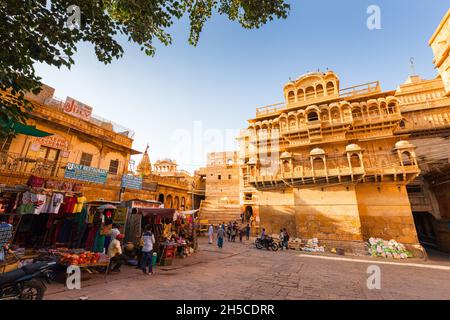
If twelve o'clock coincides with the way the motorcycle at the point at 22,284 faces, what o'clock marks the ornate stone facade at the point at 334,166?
The ornate stone facade is roughly at 6 o'clock from the motorcycle.

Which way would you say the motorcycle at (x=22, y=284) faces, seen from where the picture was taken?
facing to the left of the viewer

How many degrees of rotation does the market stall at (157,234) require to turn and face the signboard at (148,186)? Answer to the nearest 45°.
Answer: approximately 135° to its left

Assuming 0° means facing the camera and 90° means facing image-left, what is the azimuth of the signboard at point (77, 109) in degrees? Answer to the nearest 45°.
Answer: approximately 315°

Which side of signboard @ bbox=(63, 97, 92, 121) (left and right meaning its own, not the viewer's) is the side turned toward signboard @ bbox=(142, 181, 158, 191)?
left

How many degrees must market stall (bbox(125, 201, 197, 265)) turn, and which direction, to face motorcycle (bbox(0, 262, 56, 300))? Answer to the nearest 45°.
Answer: approximately 90° to its right

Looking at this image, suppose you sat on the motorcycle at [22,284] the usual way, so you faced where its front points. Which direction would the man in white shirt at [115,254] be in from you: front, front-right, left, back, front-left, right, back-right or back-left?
back-right

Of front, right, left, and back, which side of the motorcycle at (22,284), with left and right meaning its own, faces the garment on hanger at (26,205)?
right

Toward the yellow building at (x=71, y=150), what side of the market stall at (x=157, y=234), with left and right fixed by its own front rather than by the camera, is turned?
back

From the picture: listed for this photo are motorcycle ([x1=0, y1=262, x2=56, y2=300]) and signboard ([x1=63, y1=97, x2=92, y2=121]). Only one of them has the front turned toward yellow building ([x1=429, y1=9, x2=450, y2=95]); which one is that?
the signboard

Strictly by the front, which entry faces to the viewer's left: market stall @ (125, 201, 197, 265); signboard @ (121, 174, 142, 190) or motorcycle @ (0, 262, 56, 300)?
the motorcycle

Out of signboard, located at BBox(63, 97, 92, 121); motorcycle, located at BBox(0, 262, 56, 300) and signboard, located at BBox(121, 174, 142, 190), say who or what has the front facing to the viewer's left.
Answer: the motorcycle

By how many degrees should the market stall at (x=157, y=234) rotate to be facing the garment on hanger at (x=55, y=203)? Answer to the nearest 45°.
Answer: approximately 135° to its right
